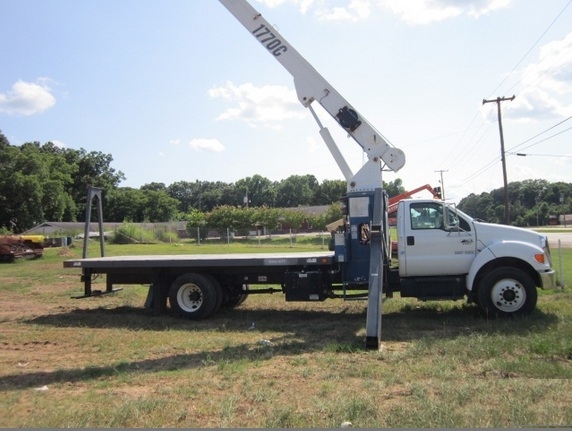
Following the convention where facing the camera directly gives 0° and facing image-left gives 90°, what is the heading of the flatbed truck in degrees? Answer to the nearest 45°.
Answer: approximately 270°

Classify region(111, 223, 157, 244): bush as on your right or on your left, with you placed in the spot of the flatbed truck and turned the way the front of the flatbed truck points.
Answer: on your left
